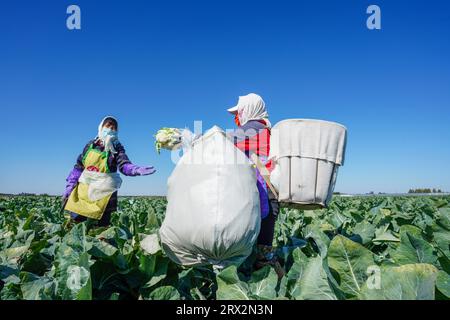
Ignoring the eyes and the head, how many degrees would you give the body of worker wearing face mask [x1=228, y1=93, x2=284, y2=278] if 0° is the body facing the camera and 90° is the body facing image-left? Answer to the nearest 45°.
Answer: approximately 90°

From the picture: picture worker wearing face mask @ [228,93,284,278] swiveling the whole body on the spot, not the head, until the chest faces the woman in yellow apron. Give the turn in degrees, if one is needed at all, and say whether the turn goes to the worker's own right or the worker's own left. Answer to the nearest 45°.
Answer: approximately 45° to the worker's own right
